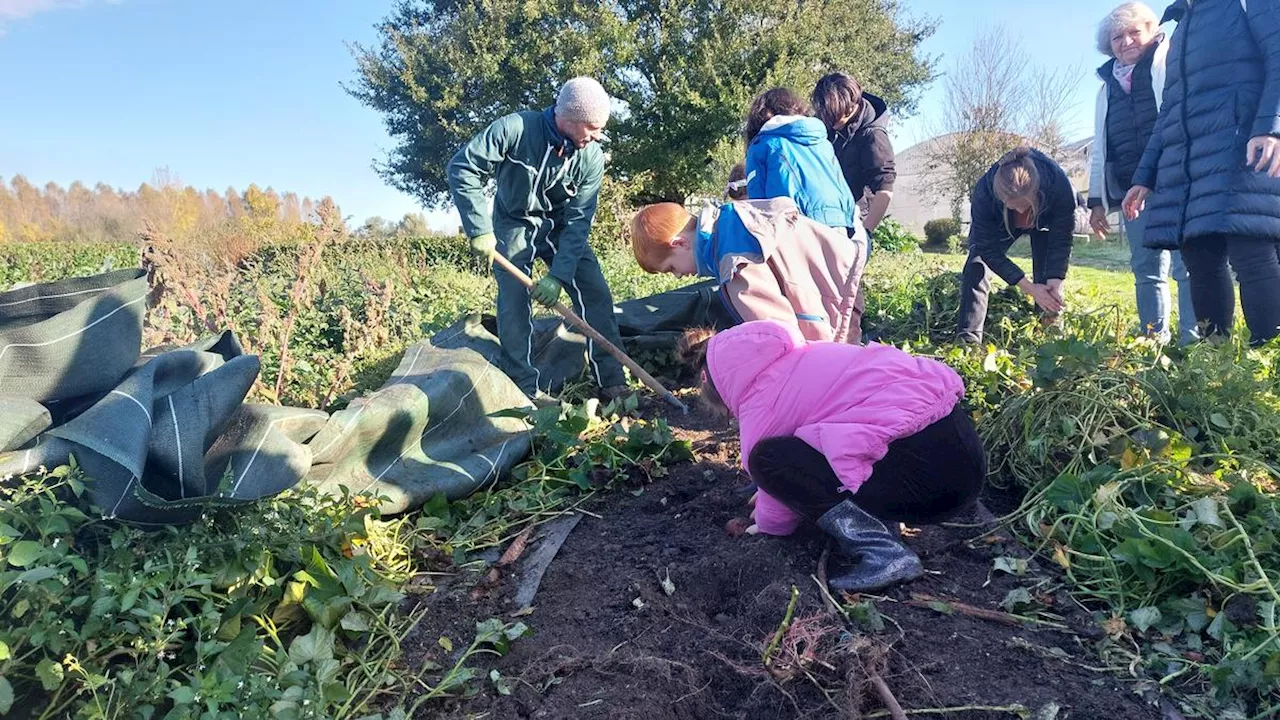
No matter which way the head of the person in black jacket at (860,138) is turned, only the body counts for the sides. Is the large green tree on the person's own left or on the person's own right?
on the person's own right

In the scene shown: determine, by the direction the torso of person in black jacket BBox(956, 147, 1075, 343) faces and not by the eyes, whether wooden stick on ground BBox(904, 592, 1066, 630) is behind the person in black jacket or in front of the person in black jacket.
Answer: in front

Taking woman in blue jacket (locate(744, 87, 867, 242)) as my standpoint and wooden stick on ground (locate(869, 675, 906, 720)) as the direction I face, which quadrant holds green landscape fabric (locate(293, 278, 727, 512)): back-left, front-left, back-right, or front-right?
front-right

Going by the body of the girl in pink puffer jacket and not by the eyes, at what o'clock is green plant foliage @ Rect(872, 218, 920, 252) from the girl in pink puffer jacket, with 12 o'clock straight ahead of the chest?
The green plant foliage is roughly at 3 o'clock from the girl in pink puffer jacket.

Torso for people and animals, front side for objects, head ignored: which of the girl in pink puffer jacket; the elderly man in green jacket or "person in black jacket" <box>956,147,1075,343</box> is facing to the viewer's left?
the girl in pink puffer jacket

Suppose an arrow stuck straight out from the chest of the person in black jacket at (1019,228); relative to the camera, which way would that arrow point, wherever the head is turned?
toward the camera

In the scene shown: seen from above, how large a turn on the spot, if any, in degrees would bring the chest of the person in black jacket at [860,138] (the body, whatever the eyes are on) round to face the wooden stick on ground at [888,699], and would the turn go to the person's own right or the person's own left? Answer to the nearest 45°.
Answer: approximately 45° to the person's own left

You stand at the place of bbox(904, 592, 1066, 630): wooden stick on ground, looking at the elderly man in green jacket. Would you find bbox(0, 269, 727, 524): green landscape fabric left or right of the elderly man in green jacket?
left

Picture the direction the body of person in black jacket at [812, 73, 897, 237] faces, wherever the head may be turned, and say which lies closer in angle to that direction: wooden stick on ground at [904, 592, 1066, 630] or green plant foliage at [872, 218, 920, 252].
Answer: the wooden stick on ground

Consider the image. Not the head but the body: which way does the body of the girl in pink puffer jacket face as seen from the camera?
to the viewer's left

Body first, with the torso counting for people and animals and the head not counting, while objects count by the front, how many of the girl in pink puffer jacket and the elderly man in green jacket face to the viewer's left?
1

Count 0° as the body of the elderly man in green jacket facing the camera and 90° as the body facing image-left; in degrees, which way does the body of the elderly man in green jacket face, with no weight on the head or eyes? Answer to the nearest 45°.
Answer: approximately 315°

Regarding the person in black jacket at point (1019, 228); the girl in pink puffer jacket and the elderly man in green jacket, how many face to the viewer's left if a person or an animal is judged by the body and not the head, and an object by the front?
1

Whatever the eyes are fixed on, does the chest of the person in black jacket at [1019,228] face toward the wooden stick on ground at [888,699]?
yes

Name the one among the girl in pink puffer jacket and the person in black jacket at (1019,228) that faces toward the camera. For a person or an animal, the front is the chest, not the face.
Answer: the person in black jacket

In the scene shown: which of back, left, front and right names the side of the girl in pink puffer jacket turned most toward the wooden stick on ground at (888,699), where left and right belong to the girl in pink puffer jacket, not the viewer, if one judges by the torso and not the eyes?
left

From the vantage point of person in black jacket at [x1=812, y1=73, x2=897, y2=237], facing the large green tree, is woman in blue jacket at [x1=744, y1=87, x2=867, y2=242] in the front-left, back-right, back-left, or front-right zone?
back-left

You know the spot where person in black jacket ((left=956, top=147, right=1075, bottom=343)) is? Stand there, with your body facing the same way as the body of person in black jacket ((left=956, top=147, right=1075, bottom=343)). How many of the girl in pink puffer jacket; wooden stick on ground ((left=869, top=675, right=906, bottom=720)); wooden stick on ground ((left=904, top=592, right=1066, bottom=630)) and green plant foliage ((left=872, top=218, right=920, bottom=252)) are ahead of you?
3

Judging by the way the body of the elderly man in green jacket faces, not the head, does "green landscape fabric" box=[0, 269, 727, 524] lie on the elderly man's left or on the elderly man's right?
on the elderly man's right

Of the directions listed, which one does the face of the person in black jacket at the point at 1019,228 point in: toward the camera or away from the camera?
toward the camera
